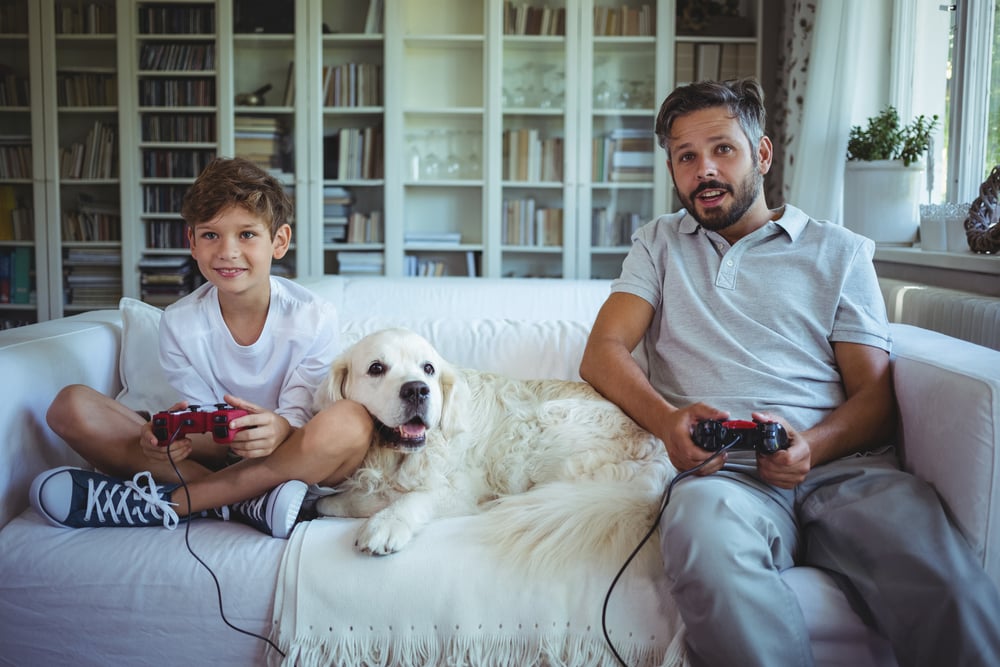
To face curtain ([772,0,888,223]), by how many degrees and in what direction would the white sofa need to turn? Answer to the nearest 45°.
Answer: approximately 135° to its left

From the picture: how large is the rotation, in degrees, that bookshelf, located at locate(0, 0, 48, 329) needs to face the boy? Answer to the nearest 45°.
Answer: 0° — it already faces them

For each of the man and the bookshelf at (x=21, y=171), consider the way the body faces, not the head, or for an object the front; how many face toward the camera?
2

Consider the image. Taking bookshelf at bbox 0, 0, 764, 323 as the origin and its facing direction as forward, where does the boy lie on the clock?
The boy is roughly at 12 o'clock from the bookshelf.

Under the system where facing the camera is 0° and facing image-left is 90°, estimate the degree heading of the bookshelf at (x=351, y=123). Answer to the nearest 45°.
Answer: approximately 0°

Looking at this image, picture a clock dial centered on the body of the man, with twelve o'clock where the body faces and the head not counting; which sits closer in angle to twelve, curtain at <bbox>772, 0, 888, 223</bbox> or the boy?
the boy
